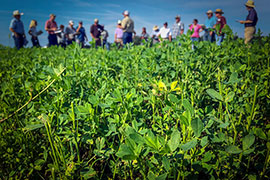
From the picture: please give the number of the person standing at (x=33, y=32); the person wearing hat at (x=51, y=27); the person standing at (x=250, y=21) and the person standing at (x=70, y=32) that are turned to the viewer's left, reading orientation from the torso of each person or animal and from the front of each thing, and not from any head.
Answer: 1

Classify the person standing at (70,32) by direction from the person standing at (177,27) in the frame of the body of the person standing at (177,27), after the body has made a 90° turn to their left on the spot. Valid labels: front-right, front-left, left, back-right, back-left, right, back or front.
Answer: back-right

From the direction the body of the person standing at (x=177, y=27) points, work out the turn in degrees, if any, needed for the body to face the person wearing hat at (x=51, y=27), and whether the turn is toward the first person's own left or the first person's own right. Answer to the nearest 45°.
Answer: approximately 45° to the first person's own right

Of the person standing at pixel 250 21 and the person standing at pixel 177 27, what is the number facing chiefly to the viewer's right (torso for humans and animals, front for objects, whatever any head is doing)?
0

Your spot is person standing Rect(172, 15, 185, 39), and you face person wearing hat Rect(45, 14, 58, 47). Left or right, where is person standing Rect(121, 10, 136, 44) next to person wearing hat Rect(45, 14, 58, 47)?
left

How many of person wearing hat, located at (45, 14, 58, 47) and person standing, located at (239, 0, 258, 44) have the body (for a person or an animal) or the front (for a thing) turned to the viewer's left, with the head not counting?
1

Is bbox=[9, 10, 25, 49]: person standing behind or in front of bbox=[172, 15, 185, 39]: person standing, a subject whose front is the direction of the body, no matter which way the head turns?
in front

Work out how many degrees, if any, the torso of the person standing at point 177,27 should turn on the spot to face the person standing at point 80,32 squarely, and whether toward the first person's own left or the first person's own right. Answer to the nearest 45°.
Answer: approximately 45° to the first person's own right

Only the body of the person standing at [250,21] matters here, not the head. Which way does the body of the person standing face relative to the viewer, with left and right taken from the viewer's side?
facing to the left of the viewer

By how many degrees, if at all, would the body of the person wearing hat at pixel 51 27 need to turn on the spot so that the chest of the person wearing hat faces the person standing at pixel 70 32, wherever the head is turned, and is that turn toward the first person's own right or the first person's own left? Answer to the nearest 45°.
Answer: approximately 90° to the first person's own left
